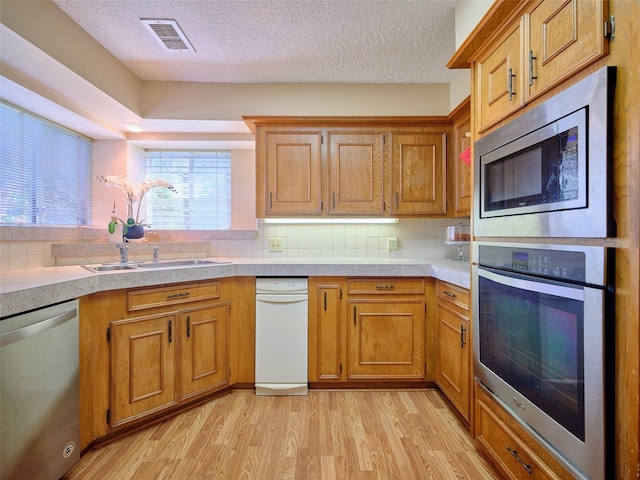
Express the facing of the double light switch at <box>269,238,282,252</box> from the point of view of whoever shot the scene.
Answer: facing the viewer

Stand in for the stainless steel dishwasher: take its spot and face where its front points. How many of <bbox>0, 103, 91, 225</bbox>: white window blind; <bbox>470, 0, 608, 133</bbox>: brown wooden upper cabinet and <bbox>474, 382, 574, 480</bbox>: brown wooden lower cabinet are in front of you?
2

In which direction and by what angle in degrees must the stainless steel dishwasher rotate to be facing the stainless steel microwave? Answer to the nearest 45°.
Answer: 0° — it already faces it

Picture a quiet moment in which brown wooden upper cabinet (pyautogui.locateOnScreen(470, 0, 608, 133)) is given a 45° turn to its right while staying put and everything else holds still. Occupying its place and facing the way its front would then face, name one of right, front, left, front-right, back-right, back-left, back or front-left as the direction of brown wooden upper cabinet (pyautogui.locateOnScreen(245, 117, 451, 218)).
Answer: front-right

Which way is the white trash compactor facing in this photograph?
toward the camera

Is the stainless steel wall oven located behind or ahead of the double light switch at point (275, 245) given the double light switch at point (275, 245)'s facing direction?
ahead

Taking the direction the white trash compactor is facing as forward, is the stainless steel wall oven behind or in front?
in front

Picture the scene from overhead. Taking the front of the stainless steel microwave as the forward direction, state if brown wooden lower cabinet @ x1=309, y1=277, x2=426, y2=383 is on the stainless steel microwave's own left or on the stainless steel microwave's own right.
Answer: on the stainless steel microwave's own right

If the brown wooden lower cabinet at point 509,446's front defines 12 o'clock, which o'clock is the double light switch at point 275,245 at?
The double light switch is roughly at 2 o'clock from the brown wooden lower cabinet.

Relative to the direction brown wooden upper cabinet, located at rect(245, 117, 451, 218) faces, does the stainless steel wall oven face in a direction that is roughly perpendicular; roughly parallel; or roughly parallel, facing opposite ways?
roughly perpendicular

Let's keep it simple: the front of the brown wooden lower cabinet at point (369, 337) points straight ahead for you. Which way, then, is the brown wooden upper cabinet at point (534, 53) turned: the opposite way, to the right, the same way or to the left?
to the right

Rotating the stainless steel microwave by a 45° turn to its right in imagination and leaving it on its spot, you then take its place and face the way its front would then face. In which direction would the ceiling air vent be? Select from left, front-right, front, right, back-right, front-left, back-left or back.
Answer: front

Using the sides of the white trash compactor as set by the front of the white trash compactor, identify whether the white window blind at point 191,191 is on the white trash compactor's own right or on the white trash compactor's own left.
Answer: on the white trash compactor's own right

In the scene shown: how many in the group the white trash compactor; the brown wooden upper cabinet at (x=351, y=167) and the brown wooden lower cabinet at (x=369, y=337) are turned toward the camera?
3

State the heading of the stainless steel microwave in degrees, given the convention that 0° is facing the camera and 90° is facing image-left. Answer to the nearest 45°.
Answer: approximately 45°

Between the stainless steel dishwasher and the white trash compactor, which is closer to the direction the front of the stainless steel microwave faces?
the stainless steel dishwasher

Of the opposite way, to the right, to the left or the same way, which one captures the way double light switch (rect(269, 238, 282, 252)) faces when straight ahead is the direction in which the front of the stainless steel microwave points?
to the left
